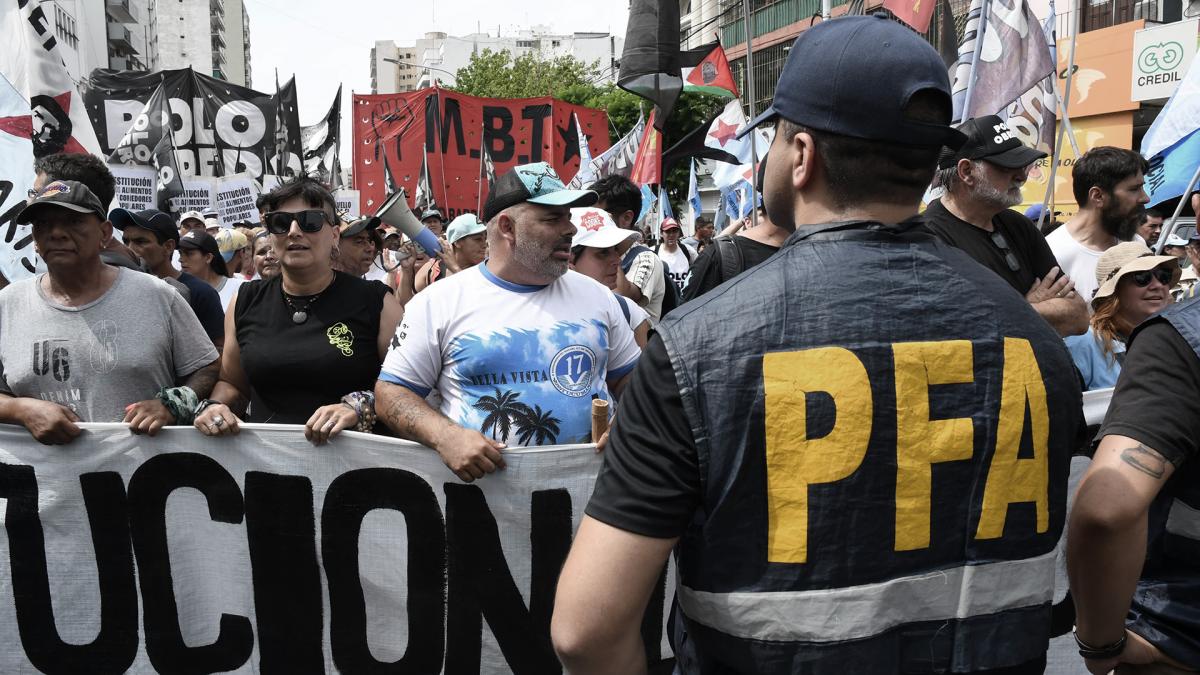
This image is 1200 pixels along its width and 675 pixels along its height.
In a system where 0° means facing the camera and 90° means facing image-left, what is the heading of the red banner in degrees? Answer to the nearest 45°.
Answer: approximately 0°

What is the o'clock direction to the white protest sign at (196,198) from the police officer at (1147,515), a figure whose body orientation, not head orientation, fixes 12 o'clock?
The white protest sign is roughly at 10 o'clock from the police officer.

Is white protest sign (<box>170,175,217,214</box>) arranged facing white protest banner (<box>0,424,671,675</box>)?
yes

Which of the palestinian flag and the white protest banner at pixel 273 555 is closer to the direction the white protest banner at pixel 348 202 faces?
the white protest banner

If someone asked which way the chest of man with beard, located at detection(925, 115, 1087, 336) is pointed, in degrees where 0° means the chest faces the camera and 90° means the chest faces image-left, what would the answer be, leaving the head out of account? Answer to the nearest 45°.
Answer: approximately 315°

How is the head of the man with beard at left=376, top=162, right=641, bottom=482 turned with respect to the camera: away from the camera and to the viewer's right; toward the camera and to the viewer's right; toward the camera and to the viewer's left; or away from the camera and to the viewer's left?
toward the camera and to the viewer's right

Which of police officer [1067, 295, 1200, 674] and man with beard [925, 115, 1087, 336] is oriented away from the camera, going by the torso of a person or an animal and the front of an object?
the police officer

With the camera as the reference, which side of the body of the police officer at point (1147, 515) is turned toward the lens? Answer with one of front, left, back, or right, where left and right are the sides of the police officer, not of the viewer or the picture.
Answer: back

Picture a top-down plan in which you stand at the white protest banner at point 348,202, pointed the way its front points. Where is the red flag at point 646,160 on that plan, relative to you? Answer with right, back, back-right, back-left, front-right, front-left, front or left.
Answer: front-left

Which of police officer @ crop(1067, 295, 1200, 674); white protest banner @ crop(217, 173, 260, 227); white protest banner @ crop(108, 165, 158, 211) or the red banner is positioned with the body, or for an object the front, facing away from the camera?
the police officer
